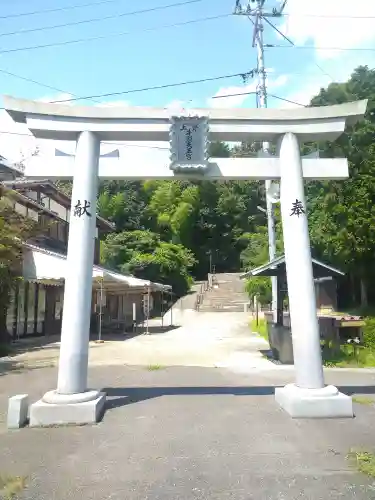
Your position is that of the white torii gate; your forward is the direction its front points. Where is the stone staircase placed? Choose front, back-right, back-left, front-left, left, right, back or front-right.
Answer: back

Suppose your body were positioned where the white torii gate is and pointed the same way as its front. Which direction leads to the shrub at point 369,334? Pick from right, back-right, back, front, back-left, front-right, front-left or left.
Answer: back-left

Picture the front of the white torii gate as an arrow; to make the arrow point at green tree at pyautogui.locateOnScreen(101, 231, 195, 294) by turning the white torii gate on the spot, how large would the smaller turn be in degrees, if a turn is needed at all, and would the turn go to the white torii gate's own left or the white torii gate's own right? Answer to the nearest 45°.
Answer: approximately 180°

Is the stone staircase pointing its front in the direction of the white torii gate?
yes

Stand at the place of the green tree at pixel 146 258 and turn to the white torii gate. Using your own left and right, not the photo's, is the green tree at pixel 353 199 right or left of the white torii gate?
left

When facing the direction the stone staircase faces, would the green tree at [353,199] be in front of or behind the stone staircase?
in front

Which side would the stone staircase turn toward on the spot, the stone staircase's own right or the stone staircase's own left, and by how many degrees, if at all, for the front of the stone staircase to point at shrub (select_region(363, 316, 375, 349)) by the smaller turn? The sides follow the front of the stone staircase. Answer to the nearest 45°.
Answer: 0° — it already faces it

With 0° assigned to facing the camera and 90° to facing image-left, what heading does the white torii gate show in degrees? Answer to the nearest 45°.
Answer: approximately 0°

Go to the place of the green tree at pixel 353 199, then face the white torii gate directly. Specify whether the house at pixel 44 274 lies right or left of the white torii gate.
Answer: right

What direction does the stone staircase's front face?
toward the camera

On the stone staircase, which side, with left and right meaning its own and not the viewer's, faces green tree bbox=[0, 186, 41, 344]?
front

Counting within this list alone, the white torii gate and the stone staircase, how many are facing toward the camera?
2

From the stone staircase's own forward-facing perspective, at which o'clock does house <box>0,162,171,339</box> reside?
The house is roughly at 1 o'clock from the stone staircase.

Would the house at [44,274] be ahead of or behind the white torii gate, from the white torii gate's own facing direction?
behind

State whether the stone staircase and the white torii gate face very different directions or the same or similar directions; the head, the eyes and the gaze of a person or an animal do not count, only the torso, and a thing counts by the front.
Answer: same or similar directions
